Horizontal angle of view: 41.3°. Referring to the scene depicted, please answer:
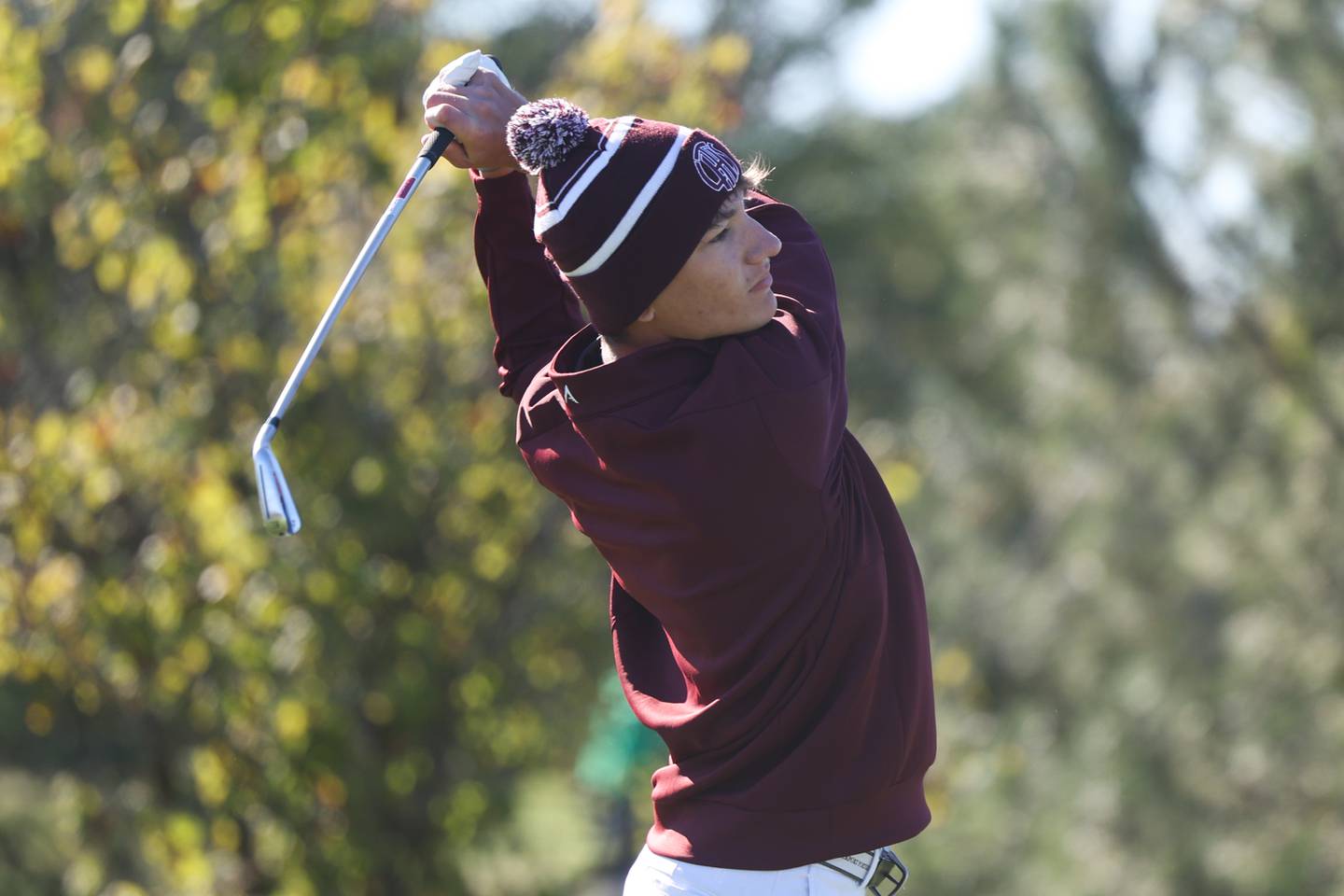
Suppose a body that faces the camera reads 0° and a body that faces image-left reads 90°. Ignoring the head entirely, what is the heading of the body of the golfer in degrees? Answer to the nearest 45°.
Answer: approximately 225°

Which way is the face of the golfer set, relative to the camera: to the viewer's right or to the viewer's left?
to the viewer's right
